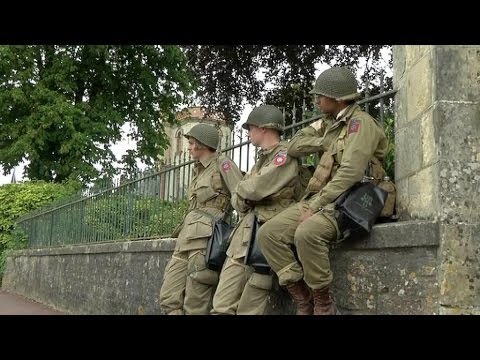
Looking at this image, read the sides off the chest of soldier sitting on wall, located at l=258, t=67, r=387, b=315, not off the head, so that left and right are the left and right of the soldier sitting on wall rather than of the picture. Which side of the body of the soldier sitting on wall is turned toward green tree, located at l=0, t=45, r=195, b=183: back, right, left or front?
right

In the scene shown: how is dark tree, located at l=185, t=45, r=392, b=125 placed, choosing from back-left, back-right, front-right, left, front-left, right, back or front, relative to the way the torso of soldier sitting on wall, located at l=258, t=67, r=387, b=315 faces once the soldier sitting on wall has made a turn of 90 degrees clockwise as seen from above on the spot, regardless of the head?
front-right

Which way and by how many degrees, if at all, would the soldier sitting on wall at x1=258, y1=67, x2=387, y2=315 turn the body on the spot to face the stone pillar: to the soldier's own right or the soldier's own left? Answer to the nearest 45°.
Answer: approximately 135° to the soldier's own left

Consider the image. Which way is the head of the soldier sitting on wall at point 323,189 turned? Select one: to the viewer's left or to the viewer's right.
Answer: to the viewer's left

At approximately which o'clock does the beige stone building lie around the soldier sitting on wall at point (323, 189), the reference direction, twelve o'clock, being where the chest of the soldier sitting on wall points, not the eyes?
The beige stone building is roughly at 4 o'clock from the soldier sitting on wall.

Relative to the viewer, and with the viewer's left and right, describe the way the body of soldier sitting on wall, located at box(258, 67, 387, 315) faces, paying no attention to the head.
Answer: facing the viewer and to the left of the viewer
